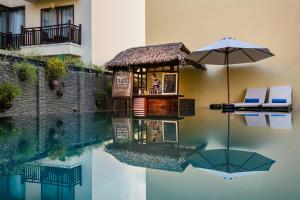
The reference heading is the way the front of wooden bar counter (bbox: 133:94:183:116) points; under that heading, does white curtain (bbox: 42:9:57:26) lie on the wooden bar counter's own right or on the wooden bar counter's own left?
on the wooden bar counter's own right

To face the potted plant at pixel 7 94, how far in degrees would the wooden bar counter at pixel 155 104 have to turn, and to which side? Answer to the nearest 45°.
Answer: approximately 45° to its right

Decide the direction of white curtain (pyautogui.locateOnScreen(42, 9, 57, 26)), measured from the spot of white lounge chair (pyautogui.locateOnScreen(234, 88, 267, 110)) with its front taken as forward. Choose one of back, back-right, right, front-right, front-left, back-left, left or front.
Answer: front-right

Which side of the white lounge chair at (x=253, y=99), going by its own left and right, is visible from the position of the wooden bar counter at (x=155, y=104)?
front

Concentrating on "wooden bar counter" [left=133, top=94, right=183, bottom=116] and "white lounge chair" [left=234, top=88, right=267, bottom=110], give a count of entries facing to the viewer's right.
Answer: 0

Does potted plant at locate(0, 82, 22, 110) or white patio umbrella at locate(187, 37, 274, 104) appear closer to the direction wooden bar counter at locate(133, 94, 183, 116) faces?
the potted plant

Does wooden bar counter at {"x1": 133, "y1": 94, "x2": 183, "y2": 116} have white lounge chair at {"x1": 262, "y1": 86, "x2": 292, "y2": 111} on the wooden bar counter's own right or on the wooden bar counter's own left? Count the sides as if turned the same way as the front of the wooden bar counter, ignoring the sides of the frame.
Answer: on the wooden bar counter's own left

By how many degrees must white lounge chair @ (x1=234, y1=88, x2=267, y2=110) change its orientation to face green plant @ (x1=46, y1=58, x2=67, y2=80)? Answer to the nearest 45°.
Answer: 0° — it already faces it

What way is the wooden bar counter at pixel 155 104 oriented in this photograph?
toward the camera

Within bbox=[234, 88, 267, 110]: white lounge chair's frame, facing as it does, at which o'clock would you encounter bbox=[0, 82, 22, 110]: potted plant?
The potted plant is roughly at 12 o'clock from the white lounge chair.
